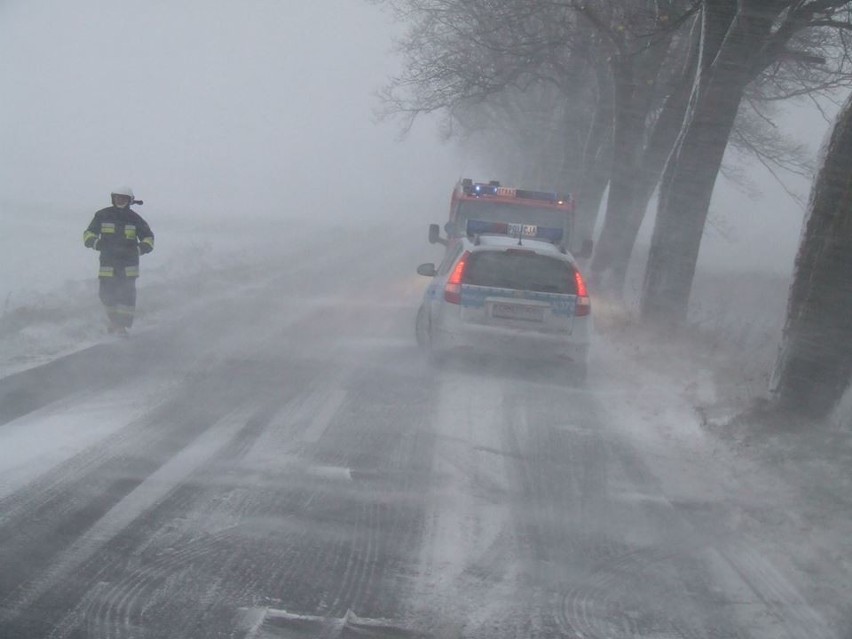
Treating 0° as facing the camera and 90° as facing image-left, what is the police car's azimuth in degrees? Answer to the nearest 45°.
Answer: approximately 180°

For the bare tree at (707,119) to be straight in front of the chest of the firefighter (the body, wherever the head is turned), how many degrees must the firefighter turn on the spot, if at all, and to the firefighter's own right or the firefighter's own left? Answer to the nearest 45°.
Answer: approximately 90° to the firefighter's own left

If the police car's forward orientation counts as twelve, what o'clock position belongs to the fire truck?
The fire truck is roughly at 12 o'clock from the police car.

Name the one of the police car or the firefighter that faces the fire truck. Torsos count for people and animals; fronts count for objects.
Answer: the police car

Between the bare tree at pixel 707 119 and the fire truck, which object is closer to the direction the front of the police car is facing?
the fire truck

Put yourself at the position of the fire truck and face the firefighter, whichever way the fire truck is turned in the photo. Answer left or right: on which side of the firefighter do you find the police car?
left
